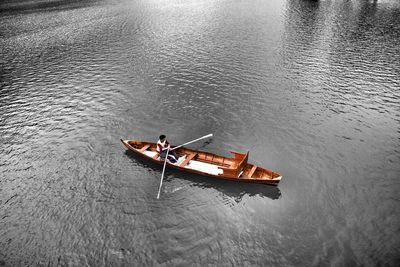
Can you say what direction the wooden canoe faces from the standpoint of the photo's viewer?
facing away from the viewer and to the left of the viewer

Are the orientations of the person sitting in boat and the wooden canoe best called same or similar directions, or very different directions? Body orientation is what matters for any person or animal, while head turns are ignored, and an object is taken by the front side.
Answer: very different directions

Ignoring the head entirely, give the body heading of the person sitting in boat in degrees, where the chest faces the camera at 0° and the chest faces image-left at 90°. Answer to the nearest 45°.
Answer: approximately 315°
